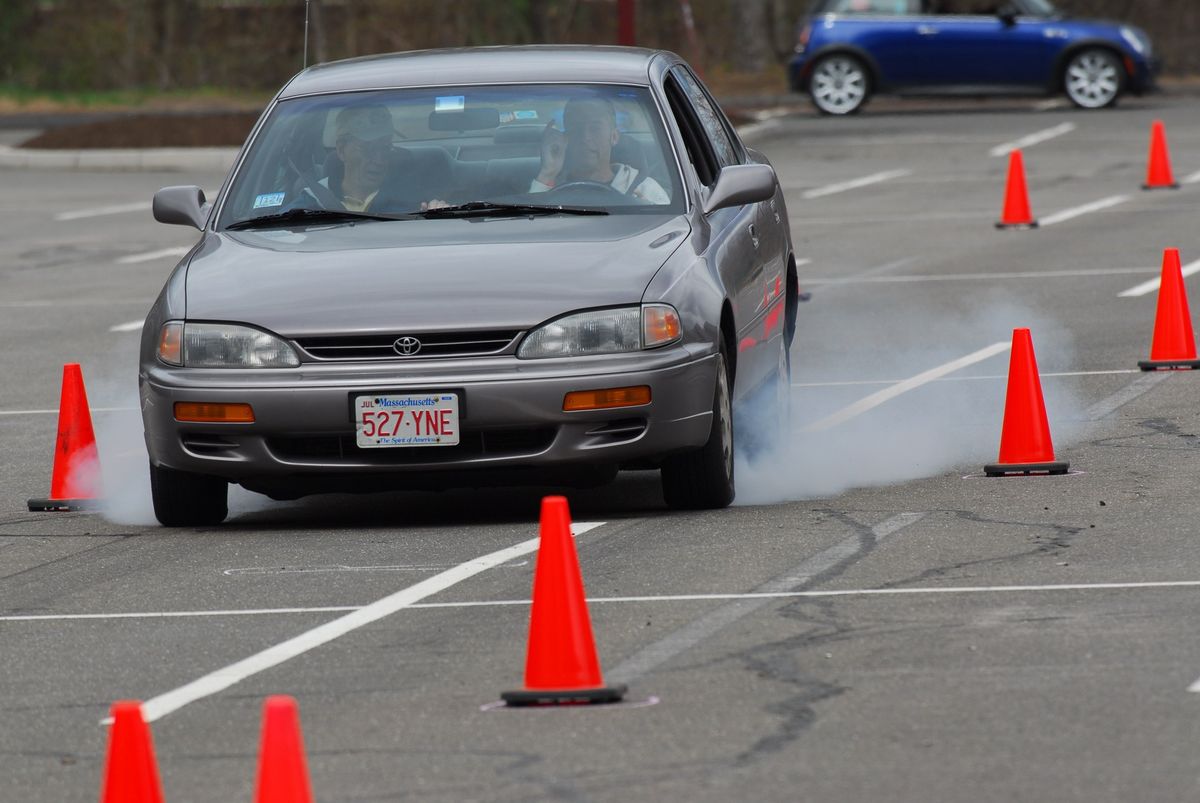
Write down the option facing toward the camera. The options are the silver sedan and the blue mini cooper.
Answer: the silver sedan

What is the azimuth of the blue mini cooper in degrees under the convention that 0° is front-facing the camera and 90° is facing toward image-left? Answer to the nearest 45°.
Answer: approximately 270°

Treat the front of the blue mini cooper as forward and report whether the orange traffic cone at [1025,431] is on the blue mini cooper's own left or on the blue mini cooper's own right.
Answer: on the blue mini cooper's own right

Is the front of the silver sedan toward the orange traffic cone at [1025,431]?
no

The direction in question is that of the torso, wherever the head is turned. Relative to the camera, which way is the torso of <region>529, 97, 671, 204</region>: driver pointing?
toward the camera

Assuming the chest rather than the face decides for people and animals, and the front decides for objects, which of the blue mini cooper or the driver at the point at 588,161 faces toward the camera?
the driver

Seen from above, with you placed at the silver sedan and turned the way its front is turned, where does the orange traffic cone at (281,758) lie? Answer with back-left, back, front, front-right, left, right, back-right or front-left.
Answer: front

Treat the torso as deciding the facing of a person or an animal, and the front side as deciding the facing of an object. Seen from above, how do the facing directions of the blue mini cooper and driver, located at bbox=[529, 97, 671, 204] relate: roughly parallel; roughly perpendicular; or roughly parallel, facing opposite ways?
roughly perpendicular

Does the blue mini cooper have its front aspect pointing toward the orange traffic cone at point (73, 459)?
no

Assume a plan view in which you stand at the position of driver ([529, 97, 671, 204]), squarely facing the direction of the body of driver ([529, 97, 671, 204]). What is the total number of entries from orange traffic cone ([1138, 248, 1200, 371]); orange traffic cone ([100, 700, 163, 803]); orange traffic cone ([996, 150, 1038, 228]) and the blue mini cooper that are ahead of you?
1

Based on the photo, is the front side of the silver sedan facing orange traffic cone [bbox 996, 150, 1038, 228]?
no

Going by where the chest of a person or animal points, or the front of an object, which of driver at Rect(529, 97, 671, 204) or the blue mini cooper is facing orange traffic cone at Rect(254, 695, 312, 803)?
the driver

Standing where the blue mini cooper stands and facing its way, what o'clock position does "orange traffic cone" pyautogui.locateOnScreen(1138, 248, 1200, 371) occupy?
The orange traffic cone is roughly at 3 o'clock from the blue mini cooper.

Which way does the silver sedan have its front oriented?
toward the camera

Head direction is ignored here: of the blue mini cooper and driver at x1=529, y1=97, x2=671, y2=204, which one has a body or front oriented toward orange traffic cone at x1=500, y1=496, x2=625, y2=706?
the driver

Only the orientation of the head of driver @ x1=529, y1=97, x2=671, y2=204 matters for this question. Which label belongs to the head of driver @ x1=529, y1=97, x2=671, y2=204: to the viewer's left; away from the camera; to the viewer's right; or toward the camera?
toward the camera

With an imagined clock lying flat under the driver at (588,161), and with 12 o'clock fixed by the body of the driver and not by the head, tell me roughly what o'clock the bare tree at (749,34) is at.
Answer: The bare tree is roughly at 6 o'clock from the driver.
